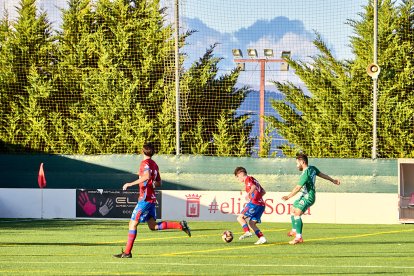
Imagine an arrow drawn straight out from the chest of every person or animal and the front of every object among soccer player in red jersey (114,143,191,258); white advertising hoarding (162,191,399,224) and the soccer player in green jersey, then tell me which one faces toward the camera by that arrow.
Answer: the white advertising hoarding

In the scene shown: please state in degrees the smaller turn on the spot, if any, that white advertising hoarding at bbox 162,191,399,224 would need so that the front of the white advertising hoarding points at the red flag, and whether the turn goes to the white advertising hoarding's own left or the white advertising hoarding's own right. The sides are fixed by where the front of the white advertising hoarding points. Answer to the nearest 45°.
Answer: approximately 90° to the white advertising hoarding's own right

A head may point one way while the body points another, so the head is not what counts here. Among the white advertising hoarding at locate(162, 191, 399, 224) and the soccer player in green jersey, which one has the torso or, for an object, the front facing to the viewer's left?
the soccer player in green jersey

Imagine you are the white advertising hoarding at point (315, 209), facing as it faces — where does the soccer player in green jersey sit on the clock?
The soccer player in green jersey is roughly at 12 o'clock from the white advertising hoarding.

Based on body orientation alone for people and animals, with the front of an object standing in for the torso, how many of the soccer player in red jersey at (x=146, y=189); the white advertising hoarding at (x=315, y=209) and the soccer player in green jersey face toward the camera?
1

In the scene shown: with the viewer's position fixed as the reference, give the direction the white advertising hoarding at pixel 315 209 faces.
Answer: facing the viewer

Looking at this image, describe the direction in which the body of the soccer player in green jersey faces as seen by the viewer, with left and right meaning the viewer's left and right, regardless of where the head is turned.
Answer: facing to the left of the viewer
